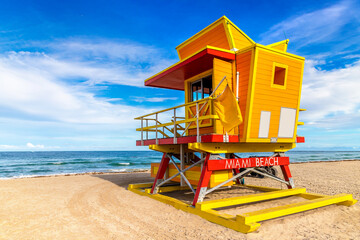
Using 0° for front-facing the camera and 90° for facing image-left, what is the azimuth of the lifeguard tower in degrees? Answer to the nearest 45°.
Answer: approximately 45°
